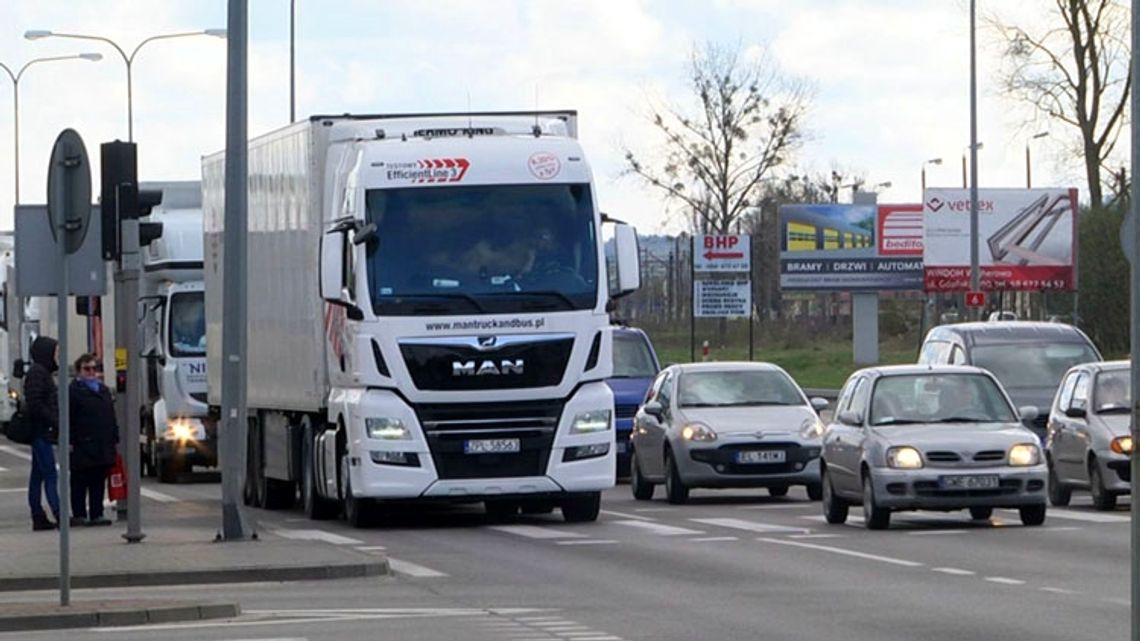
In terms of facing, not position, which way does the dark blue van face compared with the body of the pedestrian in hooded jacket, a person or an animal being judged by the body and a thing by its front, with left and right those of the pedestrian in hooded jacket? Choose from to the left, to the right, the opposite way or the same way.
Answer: to the right

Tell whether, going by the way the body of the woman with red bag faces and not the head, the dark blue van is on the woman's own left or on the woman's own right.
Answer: on the woman's own left

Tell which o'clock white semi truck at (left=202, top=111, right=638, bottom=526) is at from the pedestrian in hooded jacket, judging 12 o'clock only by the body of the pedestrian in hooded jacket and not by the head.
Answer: The white semi truck is roughly at 1 o'clock from the pedestrian in hooded jacket.

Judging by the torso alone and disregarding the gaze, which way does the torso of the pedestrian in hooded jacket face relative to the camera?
to the viewer's right

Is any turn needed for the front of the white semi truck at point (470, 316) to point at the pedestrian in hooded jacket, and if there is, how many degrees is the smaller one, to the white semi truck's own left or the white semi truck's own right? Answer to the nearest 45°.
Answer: approximately 90° to the white semi truck's own right

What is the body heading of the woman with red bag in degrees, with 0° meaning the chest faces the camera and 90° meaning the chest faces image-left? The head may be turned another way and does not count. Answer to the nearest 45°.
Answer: approximately 315°

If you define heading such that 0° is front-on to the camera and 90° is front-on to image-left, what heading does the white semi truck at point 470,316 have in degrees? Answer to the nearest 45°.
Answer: approximately 0°

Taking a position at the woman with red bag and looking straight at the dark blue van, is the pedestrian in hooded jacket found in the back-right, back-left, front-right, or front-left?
back-left

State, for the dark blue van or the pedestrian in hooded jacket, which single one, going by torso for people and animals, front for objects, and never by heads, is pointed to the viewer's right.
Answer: the pedestrian in hooded jacket
